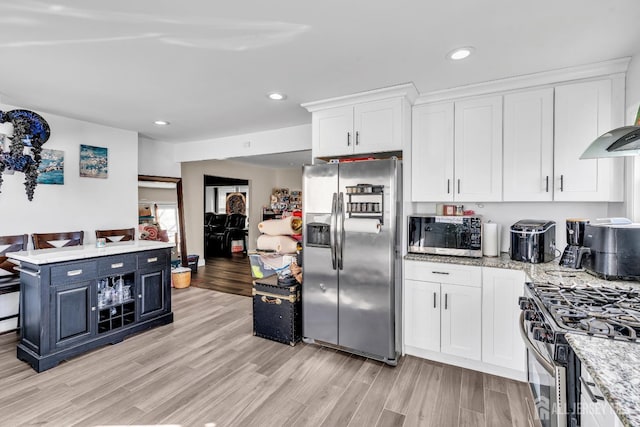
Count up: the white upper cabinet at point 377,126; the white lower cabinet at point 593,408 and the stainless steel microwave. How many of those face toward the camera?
2

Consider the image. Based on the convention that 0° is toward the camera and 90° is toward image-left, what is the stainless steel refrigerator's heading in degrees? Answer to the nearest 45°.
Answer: approximately 45°

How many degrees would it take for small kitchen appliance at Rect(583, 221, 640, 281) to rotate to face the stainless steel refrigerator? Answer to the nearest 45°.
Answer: approximately 45° to its right

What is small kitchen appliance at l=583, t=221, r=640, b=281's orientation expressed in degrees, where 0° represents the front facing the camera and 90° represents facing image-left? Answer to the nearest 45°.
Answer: approximately 45°

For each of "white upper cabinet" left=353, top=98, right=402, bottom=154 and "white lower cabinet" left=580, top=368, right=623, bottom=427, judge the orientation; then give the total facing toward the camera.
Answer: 1

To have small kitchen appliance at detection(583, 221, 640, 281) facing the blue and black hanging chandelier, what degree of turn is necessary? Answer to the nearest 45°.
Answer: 0° — it already faces it

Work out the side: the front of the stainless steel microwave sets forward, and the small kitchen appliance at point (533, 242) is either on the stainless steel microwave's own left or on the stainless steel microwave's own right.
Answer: on the stainless steel microwave's own left
